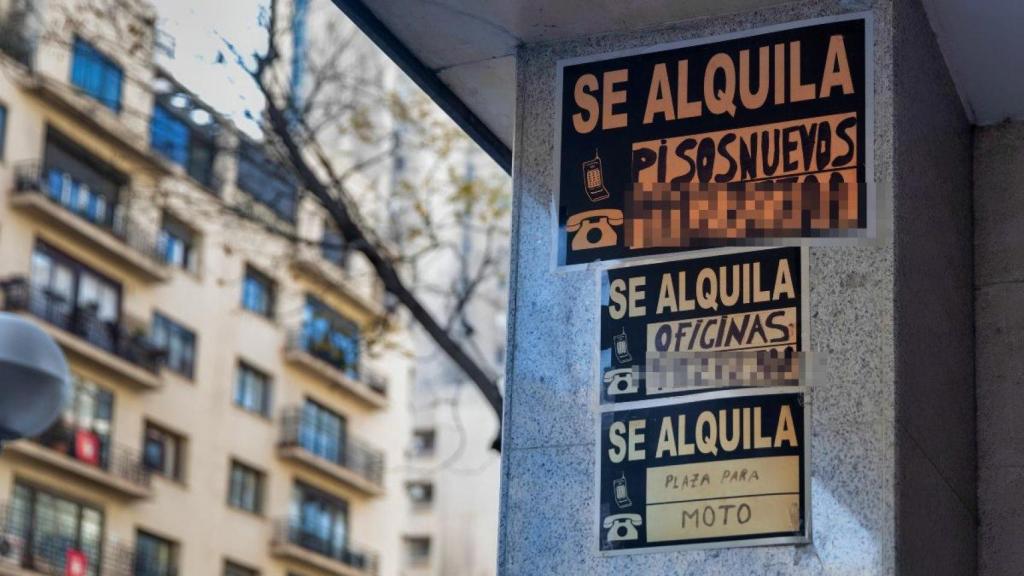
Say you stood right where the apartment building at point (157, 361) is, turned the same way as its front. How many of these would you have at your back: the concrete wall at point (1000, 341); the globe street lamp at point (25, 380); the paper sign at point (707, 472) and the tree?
0

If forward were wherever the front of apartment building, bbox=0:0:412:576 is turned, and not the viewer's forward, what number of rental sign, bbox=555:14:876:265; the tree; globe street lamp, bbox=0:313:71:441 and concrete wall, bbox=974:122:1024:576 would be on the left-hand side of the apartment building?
0

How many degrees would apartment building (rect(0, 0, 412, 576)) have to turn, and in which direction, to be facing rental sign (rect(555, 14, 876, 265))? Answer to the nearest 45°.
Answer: approximately 45° to its right

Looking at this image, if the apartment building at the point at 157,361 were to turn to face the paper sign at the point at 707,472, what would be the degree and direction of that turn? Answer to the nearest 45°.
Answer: approximately 45° to its right

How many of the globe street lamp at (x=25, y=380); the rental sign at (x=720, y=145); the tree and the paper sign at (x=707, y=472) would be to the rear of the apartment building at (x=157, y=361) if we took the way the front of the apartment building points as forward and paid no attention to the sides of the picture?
0

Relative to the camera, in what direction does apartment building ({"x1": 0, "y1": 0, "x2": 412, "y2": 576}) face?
facing the viewer and to the right of the viewer

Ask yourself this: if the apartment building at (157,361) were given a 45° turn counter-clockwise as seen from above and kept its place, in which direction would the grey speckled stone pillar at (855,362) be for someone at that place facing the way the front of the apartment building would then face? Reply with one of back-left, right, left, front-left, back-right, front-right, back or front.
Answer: right

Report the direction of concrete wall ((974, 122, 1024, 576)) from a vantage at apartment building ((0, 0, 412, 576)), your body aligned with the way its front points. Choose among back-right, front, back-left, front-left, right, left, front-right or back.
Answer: front-right
